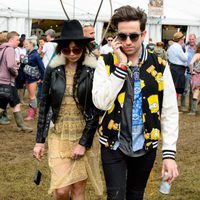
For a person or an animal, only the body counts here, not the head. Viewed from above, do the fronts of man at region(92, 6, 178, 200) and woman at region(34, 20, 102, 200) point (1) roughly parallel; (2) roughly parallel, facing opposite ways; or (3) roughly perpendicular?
roughly parallel

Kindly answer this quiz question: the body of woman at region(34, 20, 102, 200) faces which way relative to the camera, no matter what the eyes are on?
toward the camera

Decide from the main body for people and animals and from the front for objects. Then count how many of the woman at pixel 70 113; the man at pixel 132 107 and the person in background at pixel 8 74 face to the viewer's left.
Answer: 0

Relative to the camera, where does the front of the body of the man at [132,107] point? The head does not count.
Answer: toward the camera
